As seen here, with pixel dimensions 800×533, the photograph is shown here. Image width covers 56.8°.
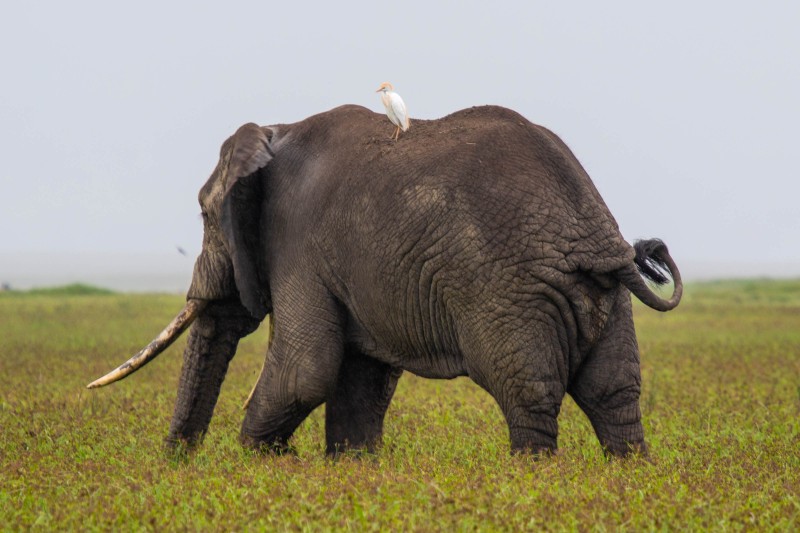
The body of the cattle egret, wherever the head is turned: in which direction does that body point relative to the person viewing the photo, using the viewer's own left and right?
facing to the left of the viewer
